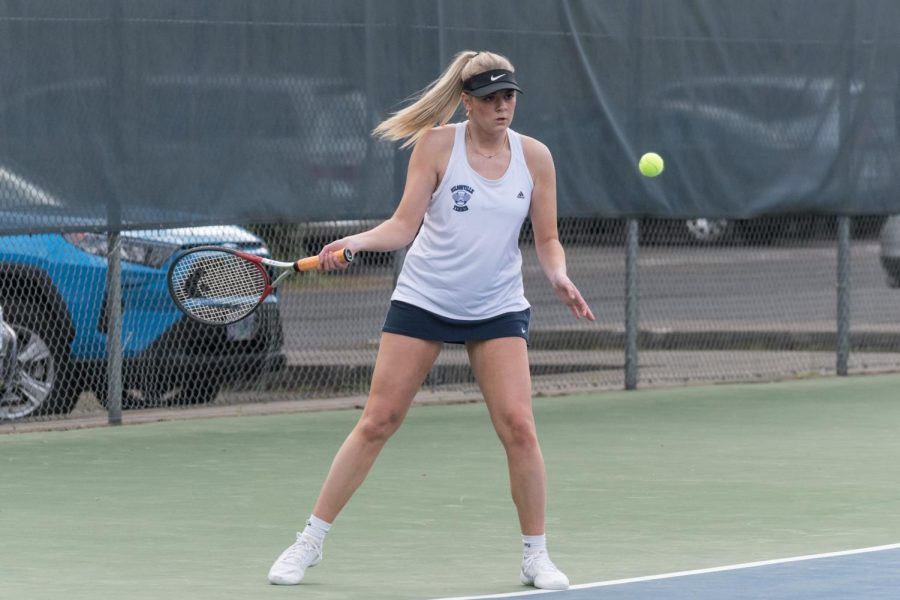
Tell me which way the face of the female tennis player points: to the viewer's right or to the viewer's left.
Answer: to the viewer's right

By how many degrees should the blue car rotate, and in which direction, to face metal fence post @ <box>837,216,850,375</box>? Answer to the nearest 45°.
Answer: approximately 45° to its left

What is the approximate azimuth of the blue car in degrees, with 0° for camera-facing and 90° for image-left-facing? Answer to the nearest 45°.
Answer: approximately 315°

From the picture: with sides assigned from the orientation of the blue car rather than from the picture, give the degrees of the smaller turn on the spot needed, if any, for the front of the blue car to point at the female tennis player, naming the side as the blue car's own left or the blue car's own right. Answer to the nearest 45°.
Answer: approximately 45° to the blue car's own right

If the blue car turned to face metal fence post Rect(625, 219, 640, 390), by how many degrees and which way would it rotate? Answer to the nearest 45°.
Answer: approximately 45° to its left

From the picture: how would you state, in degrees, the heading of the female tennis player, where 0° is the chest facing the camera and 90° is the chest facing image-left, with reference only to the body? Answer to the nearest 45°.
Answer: approximately 0°

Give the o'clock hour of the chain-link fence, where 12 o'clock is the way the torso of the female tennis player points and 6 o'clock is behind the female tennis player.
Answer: The chain-link fence is roughly at 6 o'clock from the female tennis player.
